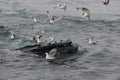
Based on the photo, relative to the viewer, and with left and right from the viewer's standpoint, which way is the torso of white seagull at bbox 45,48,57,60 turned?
facing to the left of the viewer
